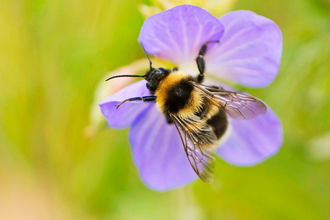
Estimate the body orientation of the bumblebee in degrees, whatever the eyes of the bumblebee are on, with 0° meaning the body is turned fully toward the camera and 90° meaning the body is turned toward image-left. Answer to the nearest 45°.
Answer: approximately 135°
